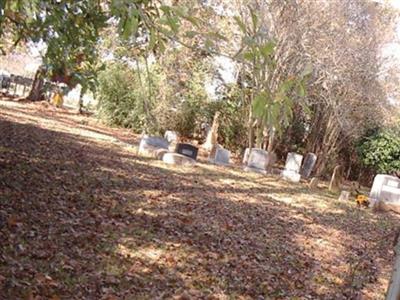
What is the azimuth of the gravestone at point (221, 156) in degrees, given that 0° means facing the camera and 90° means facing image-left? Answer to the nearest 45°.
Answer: approximately 0°

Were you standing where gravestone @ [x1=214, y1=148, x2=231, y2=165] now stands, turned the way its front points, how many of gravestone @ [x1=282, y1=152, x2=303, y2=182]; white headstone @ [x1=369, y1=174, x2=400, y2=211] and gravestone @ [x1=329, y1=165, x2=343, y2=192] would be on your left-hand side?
3

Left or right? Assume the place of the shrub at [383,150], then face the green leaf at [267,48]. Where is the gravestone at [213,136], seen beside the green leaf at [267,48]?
right

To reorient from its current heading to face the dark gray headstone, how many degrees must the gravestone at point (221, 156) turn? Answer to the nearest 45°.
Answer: approximately 45° to its right

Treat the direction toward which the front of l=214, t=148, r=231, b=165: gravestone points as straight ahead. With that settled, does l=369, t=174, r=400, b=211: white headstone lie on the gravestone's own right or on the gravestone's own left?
on the gravestone's own left

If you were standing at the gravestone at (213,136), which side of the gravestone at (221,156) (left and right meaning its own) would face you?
back
